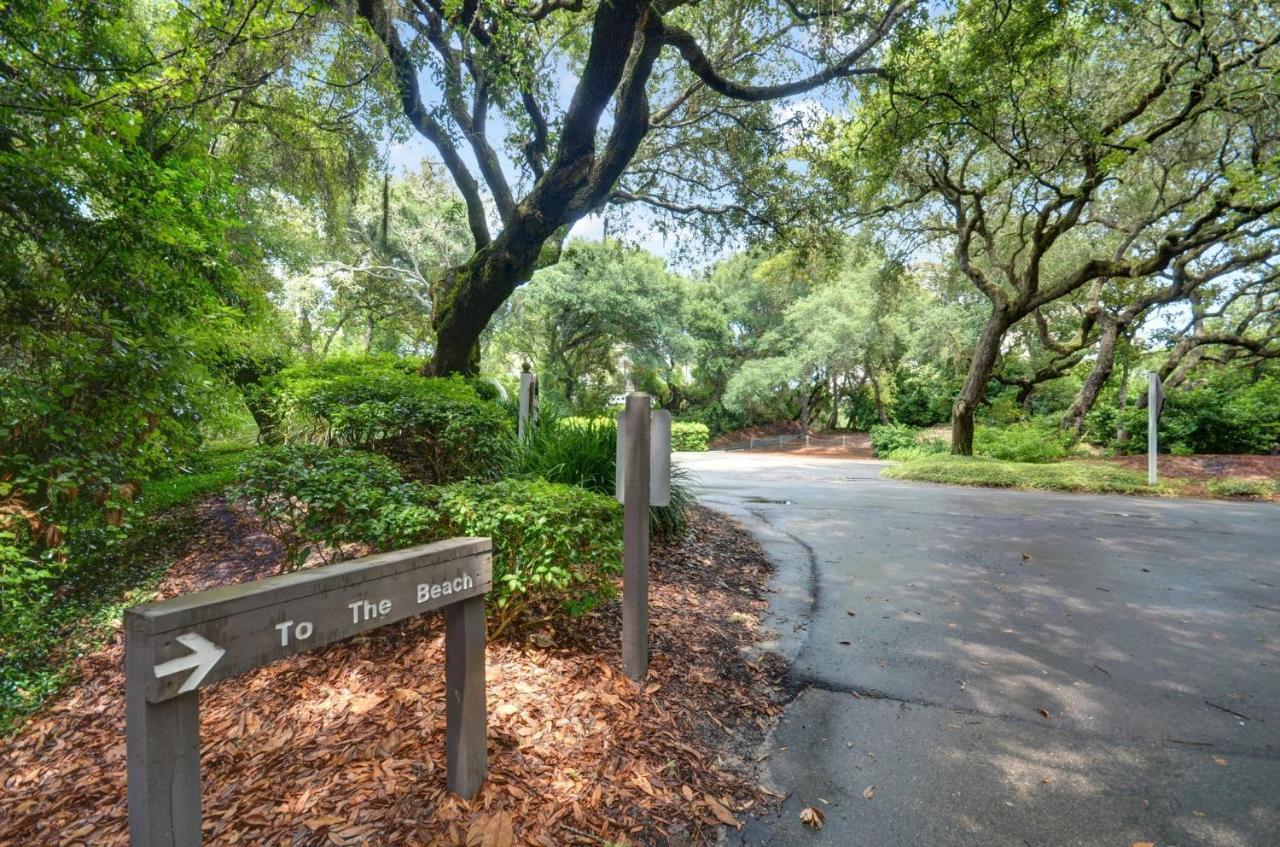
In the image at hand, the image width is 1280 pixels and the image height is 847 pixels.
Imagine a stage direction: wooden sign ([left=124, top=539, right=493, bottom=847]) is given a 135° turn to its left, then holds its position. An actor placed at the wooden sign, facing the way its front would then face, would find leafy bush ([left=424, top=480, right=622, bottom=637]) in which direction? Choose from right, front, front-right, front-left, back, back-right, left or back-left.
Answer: front-right

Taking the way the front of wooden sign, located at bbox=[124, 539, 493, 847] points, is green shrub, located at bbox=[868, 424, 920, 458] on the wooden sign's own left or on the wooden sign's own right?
on the wooden sign's own left

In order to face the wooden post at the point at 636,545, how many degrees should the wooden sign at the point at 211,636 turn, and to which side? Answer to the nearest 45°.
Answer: approximately 90° to its left

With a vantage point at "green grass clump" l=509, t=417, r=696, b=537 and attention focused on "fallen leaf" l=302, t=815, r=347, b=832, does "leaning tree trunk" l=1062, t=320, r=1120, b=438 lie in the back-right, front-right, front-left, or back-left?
back-left

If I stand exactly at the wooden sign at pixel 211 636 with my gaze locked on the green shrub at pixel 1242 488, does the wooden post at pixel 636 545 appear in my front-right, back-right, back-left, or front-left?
front-left

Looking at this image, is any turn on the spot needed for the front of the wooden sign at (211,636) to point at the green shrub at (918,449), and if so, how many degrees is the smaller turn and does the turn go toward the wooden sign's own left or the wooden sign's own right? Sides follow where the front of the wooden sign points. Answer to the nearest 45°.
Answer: approximately 90° to the wooden sign's own left

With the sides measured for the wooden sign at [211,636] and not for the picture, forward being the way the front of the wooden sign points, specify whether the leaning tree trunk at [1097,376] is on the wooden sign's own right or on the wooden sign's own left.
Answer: on the wooden sign's own left

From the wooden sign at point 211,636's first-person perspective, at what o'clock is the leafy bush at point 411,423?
The leafy bush is roughly at 8 o'clock from the wooden sign.

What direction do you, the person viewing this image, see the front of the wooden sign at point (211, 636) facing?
facing the viewer and to the right of the viewer

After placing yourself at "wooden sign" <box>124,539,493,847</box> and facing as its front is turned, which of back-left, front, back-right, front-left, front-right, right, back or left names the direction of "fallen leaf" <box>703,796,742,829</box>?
front-left

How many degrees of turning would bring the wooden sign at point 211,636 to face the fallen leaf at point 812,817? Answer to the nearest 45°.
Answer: approximately 45° to its left

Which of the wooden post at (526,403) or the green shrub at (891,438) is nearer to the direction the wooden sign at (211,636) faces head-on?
the green shrub
